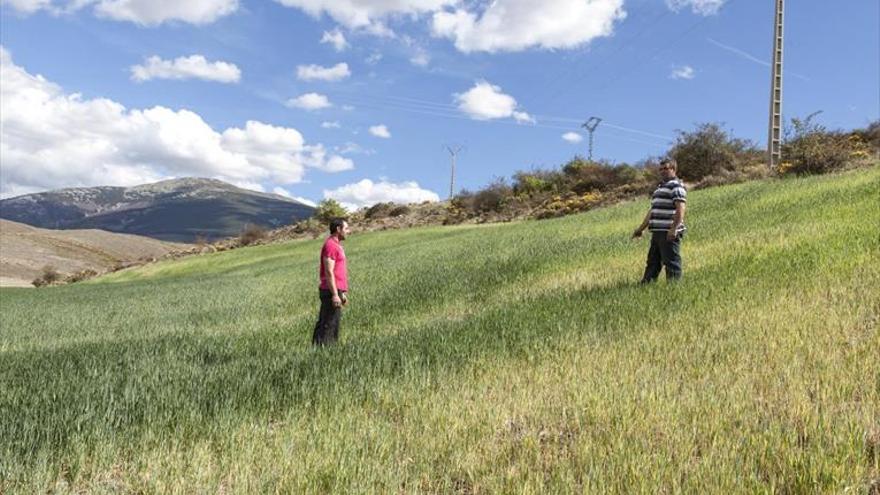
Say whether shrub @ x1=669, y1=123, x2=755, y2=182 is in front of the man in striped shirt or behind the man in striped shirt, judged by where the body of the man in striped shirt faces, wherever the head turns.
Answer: behind

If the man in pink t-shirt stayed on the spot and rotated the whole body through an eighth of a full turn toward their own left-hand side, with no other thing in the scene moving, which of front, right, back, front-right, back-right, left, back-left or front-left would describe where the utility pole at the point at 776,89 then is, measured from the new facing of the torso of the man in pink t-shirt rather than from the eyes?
front

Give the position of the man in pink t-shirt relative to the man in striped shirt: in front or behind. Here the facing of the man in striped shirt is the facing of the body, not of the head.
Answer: in front

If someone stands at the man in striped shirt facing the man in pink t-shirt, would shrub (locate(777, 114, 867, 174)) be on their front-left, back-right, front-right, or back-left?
back-right

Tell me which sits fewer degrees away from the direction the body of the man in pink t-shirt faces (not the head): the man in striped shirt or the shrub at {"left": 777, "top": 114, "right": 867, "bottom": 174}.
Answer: the man in striped shirt

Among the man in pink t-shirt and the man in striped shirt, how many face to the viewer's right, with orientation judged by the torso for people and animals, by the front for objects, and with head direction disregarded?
1

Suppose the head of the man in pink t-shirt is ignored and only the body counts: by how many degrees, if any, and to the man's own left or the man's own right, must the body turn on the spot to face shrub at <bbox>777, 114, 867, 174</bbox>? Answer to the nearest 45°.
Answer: approximately 45° to the man's own left

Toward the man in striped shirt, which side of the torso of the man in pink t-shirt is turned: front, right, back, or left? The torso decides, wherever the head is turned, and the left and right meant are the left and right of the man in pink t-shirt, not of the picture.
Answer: front

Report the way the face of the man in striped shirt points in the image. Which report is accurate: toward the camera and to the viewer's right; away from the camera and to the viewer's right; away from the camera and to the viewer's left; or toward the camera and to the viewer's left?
toward the camera and to the viewer's left

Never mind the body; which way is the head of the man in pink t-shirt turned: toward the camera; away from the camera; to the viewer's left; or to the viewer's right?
to the viewer's right

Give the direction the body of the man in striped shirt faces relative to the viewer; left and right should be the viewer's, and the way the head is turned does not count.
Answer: facing the viewer and to the left of the viewer

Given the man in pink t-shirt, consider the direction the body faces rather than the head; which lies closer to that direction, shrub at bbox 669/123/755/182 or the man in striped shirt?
the man in striped shirt

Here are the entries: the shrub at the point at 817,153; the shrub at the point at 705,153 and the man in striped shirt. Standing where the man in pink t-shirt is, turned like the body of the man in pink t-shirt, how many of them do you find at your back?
0

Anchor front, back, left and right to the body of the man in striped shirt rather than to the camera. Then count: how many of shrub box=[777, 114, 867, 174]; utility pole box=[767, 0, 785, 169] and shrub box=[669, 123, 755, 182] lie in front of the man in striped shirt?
0

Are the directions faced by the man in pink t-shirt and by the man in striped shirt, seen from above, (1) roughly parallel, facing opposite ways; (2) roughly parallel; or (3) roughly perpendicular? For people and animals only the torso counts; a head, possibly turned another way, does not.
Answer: roughly parallel, facing opposite ways

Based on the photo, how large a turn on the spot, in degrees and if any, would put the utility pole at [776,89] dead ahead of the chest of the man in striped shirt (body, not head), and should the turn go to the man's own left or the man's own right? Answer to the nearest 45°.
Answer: approximately 135° to the man's own right

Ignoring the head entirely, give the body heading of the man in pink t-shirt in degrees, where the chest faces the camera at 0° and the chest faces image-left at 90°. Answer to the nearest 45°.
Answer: approximately 270°

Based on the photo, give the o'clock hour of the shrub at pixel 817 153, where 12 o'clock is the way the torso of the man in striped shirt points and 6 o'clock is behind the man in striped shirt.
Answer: The shrub is roughly at 5 o'clock from the man in striped shirt.
